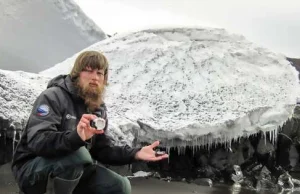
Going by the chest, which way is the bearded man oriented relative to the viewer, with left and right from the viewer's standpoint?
facing the viewer and to the right of the viewer

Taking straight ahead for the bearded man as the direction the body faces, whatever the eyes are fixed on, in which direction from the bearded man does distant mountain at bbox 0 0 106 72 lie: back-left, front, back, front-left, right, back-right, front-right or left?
back-left

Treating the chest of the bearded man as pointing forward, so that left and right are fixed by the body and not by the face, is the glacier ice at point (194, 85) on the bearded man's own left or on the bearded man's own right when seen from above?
on the bearded man's own left

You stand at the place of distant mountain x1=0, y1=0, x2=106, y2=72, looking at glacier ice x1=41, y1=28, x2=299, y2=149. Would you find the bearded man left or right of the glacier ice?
right
